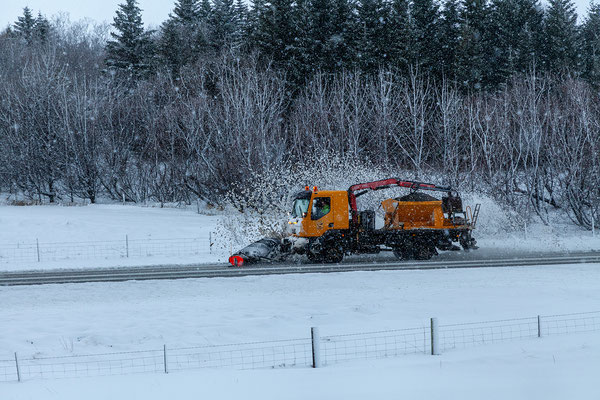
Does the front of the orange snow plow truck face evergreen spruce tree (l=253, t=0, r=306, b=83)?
no

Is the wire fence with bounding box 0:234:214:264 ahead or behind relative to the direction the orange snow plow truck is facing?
ahead

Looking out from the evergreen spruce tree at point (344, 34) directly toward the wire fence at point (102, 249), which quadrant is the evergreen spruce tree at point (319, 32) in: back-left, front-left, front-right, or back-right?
front-right

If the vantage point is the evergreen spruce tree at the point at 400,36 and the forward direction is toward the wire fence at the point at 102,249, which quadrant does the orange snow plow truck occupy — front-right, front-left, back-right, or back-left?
front-left

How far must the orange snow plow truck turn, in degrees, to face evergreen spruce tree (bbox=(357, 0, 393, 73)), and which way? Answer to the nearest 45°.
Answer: approximately 90° to its right

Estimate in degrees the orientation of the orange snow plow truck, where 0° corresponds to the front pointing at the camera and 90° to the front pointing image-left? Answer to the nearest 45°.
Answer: approximately 90°

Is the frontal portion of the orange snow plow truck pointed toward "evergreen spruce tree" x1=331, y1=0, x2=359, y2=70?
no

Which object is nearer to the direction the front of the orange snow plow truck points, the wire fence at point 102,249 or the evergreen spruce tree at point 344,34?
the wire fence

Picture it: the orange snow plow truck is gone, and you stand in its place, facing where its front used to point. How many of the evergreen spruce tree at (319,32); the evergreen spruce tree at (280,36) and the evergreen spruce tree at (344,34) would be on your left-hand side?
0

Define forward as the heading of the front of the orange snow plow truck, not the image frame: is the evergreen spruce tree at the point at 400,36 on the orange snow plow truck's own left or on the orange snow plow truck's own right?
on the orange snow plow truck's own right

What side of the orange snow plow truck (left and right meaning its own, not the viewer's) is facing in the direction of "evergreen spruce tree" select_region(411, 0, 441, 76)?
right

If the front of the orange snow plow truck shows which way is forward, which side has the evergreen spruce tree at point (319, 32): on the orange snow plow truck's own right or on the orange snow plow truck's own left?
on the orange snow plow truck's own right

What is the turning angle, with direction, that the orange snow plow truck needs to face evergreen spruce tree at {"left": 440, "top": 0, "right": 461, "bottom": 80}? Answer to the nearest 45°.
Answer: approximately 90° to its right

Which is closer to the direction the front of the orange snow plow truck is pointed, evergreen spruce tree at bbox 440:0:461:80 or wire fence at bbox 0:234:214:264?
the wire fence

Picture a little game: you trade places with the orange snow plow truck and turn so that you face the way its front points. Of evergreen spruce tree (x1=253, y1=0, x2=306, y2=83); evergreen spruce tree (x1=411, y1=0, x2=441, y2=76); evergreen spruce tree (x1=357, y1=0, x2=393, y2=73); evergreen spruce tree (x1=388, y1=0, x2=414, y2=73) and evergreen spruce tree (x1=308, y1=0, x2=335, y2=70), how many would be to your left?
0

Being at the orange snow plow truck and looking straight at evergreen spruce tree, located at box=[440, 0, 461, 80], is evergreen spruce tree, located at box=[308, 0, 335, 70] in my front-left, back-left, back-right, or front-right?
front-left

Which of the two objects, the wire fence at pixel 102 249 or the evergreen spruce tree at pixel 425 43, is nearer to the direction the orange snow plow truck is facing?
the wire fence

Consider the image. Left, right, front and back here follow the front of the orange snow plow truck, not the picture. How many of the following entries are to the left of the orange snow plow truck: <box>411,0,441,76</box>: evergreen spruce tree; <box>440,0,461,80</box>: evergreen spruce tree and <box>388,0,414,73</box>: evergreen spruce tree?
0
